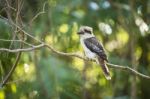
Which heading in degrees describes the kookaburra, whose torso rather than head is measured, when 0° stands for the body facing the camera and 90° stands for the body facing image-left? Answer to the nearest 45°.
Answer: approximately 90°
